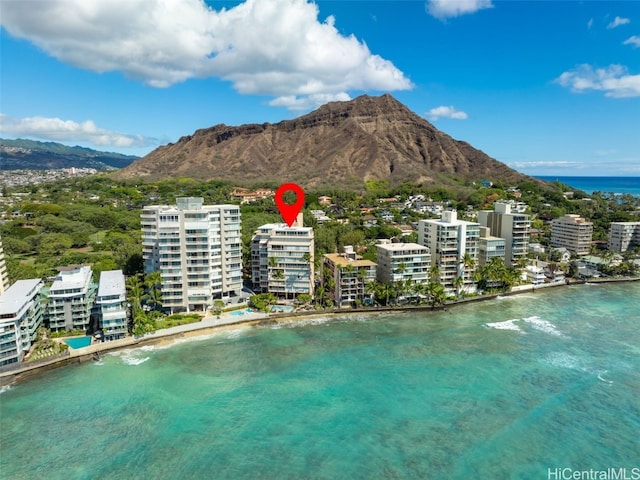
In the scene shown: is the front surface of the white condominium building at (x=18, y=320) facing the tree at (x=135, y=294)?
no

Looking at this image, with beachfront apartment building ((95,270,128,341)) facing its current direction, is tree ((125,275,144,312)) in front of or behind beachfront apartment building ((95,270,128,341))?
behind

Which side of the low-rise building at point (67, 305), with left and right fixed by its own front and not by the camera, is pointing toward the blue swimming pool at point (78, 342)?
front

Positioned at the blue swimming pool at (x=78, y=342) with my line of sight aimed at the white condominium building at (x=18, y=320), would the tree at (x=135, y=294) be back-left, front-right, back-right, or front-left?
back-right

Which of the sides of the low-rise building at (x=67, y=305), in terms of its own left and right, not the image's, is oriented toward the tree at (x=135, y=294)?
left

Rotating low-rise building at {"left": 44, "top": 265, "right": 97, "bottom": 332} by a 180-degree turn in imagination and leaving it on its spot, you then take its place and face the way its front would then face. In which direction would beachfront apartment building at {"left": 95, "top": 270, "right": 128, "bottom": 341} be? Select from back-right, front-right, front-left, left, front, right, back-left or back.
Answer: back-right

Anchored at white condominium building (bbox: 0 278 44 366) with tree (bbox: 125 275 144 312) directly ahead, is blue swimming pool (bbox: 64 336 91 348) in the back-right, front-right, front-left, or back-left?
front-right

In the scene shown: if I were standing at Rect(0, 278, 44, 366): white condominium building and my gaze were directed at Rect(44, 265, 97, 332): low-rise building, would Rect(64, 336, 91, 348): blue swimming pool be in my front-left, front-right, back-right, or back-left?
front-right

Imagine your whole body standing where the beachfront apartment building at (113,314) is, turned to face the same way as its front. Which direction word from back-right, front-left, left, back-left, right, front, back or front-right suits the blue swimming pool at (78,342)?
right

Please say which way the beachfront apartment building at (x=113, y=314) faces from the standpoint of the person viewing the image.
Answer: facing the viewer

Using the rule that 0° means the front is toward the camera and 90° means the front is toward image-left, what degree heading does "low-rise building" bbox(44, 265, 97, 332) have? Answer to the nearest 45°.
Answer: approximately 0°

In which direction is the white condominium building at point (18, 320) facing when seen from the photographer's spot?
facing the viewer and to the right of the viewer
